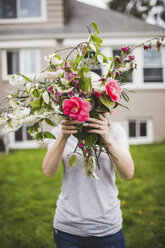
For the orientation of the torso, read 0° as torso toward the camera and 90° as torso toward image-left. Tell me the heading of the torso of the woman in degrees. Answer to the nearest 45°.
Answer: approximately 0°

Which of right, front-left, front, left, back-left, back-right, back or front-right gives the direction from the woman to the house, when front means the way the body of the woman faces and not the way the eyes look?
back
